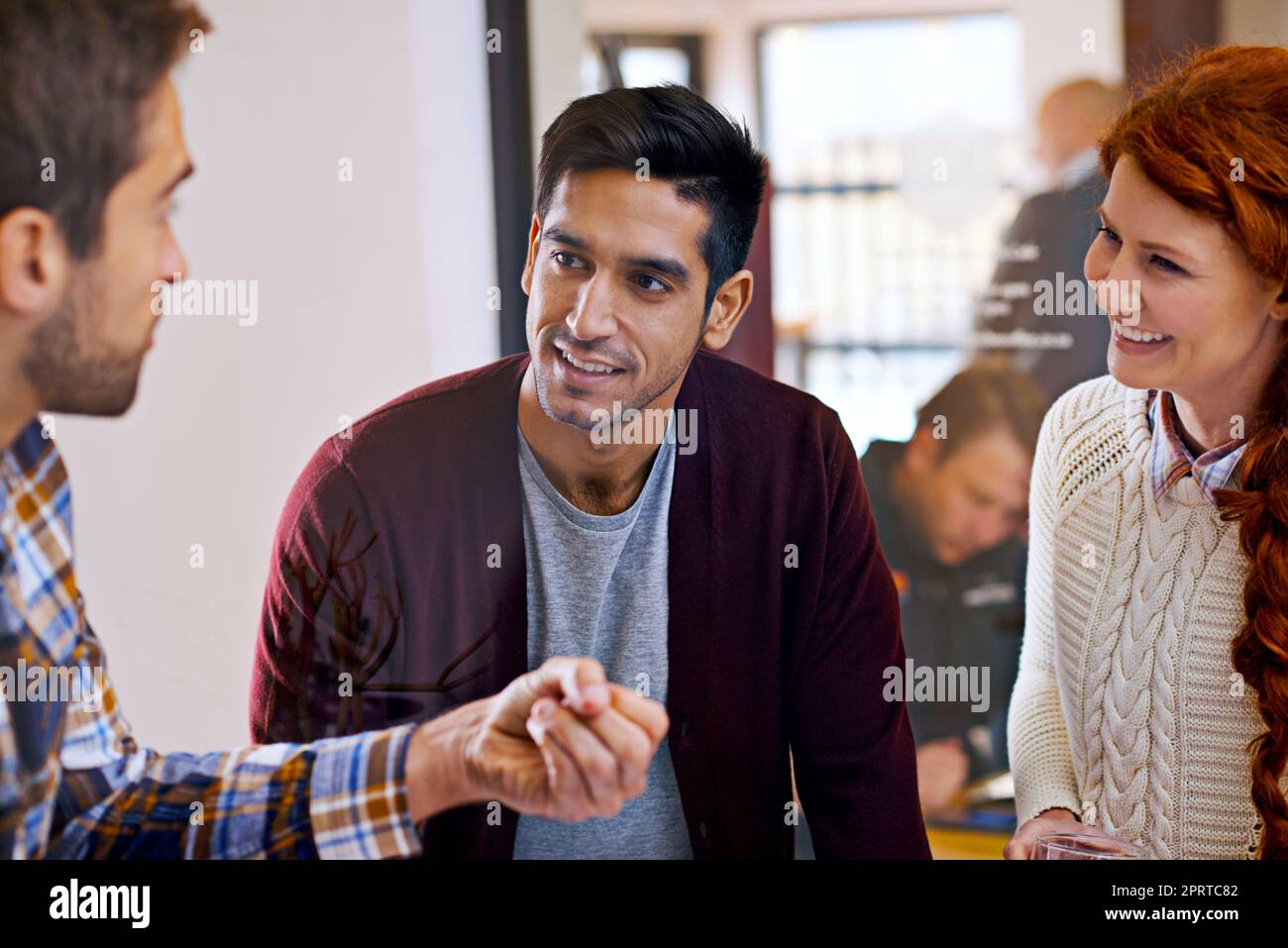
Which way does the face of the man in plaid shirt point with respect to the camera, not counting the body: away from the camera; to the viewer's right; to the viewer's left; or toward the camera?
to the viewer's right

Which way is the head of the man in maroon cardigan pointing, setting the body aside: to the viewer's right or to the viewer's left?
to the viewer's left

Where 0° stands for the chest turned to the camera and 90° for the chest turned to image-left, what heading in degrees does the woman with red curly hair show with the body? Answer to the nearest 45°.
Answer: approximately 45°
